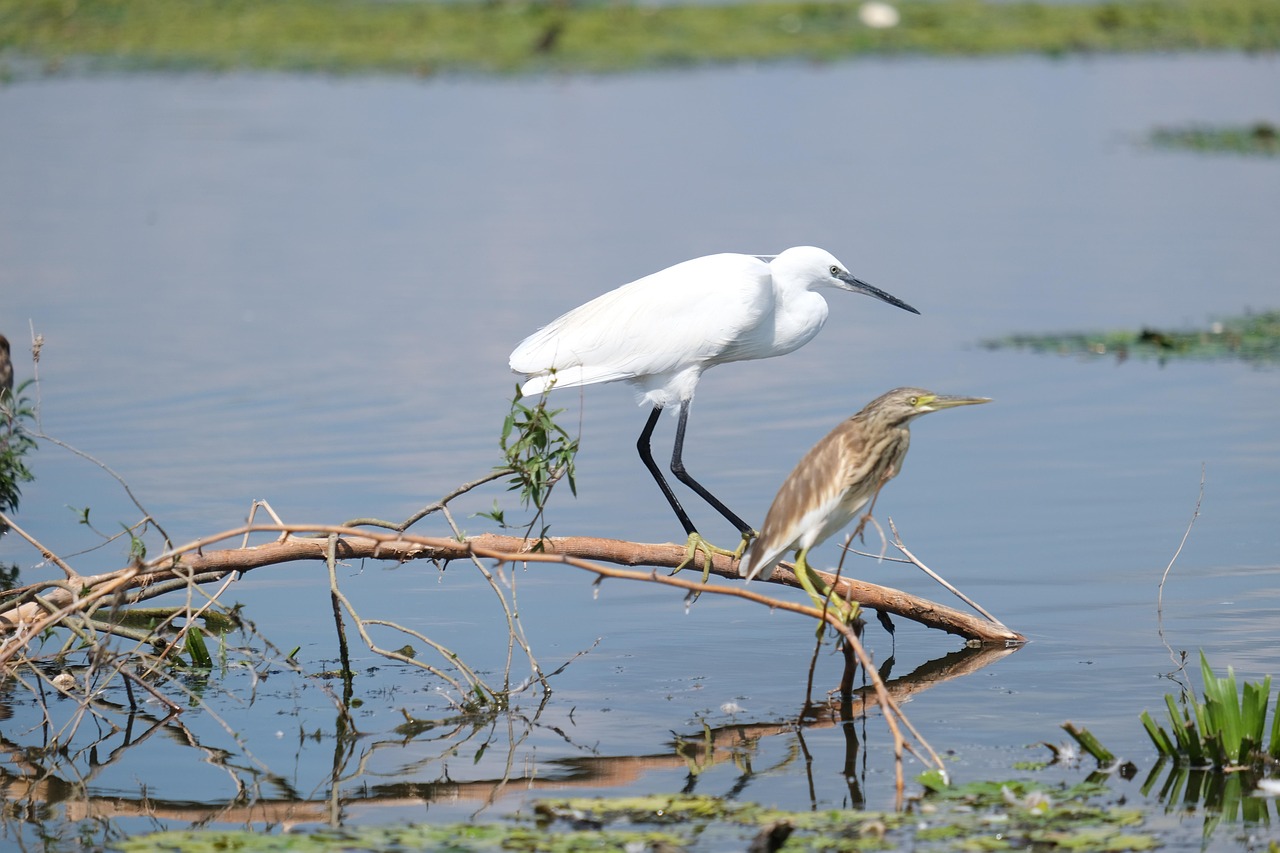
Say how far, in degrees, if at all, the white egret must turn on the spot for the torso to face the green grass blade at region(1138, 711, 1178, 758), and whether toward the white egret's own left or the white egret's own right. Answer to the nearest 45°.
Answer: approximately 45° to the white egret's own right

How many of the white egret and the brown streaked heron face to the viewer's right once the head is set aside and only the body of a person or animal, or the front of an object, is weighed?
2

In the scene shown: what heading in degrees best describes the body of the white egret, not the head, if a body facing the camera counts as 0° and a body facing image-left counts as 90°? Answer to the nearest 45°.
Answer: approximately 270°

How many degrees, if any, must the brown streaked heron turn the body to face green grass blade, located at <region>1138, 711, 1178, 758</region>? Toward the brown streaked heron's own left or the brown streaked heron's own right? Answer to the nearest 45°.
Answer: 0° — it already faces it

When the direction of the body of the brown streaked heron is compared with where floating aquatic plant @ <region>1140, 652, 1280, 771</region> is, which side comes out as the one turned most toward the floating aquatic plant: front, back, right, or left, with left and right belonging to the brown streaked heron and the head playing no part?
front

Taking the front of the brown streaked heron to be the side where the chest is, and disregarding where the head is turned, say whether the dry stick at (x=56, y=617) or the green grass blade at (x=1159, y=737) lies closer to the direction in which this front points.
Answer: the green grass blade

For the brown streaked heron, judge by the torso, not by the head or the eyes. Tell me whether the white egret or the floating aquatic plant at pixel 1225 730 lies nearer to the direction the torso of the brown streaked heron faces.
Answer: the floating aquatic plant

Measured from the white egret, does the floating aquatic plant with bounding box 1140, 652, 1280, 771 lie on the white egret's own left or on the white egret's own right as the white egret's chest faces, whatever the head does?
on the white egret's own right

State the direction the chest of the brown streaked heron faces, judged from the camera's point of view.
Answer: to the viewer's right

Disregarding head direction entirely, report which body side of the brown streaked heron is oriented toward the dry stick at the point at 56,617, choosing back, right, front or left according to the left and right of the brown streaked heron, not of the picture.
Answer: back
